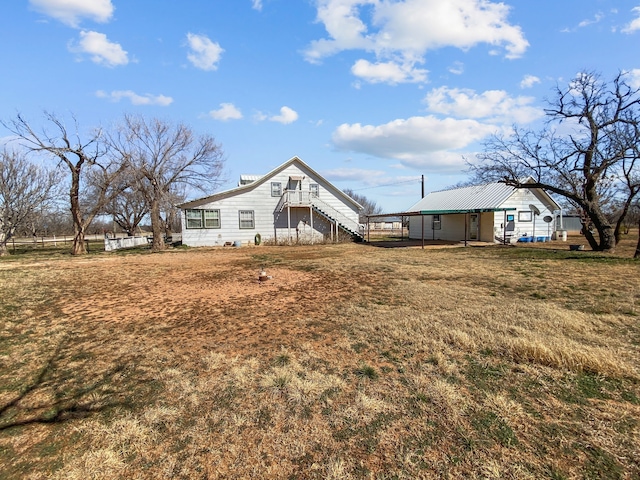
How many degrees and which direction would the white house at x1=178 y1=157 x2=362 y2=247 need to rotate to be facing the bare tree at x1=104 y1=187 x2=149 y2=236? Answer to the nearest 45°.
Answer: approximately 45° to its right
